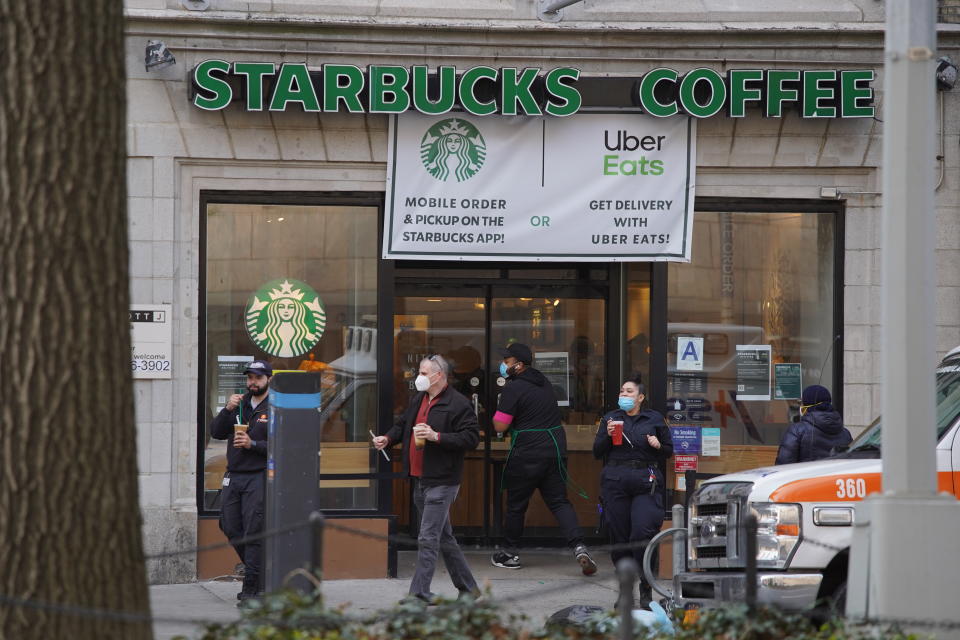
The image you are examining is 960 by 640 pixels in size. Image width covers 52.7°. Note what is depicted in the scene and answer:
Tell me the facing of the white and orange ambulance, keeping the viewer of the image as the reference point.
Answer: facing the viewer and to the left of the viewer

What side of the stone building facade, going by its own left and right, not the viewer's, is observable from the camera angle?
front

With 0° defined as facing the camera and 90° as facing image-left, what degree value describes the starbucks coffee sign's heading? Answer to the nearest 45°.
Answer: approximately 0°

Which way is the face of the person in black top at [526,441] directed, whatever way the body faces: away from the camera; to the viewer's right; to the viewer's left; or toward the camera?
to the viewer's left

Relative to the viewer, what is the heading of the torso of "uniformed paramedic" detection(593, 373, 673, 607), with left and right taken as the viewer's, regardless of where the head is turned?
facing the viewer

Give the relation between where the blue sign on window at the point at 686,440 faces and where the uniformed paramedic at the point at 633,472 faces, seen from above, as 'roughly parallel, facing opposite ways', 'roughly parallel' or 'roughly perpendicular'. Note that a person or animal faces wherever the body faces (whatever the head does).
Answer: roughly parallel

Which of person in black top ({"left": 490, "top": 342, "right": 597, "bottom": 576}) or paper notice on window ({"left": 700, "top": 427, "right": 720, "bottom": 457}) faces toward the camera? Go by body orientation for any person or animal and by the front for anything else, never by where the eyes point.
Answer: the paper notice on window

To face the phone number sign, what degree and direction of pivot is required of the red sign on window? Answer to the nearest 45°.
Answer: approximately 90° to its right

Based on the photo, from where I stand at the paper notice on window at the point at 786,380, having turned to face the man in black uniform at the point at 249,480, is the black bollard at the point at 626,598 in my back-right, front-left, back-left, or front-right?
front-left

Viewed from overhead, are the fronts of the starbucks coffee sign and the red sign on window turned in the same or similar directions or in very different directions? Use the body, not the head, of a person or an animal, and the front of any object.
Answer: same or similar directions

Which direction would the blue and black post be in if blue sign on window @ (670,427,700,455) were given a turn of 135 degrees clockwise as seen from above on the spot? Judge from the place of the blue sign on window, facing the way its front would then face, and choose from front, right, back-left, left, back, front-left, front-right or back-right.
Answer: left

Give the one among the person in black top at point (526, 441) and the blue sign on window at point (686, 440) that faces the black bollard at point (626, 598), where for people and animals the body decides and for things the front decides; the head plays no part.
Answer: the blue sign on window

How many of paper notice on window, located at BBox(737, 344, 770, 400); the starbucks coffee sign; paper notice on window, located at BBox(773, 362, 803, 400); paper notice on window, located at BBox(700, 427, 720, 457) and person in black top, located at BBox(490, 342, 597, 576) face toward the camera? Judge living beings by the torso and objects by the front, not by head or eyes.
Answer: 4

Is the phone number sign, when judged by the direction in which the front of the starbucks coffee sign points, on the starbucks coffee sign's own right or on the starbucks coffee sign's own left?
on the starbucks coffee sign's own right

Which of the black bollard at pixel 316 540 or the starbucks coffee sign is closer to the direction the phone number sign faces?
the black bollard

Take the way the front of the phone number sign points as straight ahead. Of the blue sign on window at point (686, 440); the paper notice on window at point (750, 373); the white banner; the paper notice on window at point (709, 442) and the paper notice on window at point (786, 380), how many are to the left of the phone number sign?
5

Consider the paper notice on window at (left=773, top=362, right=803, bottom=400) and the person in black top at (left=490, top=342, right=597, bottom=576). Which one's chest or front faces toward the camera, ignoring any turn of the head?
the paper notice on window
